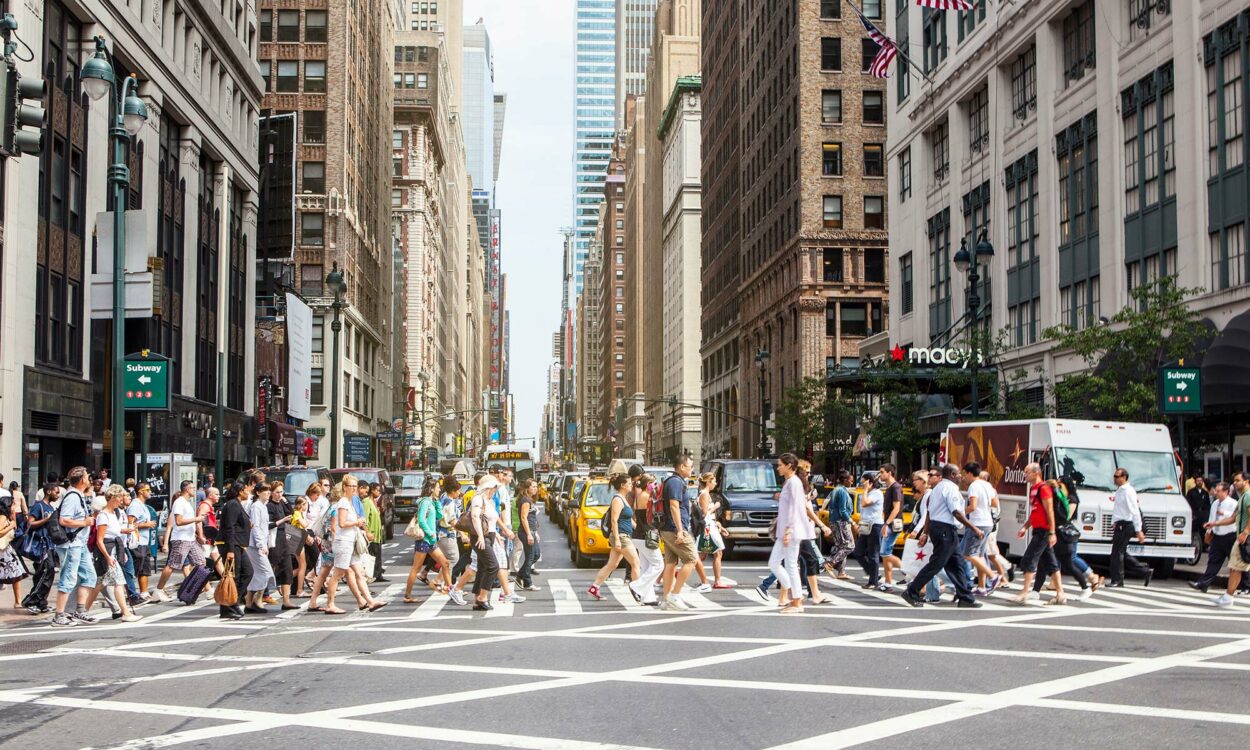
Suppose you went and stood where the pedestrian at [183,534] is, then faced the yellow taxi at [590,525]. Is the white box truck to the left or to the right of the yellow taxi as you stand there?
right

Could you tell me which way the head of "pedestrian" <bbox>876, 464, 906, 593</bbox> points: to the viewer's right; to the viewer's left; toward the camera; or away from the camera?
to the viewer's left

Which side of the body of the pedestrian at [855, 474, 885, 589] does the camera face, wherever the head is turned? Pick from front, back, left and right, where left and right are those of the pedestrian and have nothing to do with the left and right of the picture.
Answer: left

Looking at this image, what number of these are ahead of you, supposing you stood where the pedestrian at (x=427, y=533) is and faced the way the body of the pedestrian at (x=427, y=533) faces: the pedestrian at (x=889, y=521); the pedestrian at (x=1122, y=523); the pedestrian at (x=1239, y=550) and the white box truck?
4

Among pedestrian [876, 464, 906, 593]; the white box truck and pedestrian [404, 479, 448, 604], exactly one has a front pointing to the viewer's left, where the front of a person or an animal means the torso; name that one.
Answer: pedestrian [876, 464, 906, 593]

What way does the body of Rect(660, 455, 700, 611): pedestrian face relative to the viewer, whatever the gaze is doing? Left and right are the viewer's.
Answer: facing to the right of the viewer

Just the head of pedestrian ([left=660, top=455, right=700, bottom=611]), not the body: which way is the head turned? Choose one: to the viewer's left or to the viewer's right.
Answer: to the viewer's right

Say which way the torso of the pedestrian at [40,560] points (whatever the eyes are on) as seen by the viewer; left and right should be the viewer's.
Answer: facing to the right of the viewer

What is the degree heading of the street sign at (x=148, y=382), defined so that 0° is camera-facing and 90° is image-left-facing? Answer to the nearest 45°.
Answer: approximately 0°

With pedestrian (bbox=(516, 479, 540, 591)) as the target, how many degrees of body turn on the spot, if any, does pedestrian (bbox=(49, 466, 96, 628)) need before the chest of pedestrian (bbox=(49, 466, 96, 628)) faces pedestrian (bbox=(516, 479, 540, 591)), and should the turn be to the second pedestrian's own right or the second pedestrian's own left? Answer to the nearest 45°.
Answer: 0° — they already face them

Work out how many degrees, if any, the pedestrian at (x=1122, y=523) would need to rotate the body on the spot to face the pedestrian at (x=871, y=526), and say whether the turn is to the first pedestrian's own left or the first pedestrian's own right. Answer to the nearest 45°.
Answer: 0° — they already face them

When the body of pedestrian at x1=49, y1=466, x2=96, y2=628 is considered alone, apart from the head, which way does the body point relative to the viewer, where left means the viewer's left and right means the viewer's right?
facing to the right of the viewer

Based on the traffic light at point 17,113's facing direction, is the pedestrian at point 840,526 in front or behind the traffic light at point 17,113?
in front
